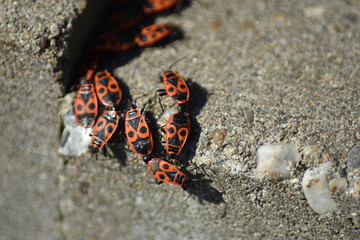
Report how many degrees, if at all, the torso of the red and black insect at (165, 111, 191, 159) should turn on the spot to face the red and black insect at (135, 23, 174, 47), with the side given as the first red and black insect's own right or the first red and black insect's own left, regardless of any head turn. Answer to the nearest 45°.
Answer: approximately 180°

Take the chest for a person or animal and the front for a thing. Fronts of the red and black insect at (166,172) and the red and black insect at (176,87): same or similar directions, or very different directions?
very different directions

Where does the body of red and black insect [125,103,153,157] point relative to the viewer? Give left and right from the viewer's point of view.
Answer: facing away from the viewer

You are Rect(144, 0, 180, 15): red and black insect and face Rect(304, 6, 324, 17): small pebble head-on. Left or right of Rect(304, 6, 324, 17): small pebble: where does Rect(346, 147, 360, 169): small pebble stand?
right

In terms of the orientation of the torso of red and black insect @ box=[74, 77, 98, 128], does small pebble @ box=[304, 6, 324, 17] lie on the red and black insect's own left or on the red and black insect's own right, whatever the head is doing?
on the red and black insect's own right

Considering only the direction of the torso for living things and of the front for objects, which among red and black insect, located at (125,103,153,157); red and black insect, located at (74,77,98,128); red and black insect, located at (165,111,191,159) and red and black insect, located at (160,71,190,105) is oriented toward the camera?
red and black insect, located at (165,111,191,159)

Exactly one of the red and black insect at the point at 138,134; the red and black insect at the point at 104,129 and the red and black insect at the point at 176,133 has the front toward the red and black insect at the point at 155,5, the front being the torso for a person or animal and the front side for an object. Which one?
the red and black insect at the point at 138,134

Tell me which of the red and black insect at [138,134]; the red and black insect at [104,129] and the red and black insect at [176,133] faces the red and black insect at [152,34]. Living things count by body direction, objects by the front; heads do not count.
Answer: the red and black insect at [138,134]

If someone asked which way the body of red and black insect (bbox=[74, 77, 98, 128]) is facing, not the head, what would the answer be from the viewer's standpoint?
away from the camera

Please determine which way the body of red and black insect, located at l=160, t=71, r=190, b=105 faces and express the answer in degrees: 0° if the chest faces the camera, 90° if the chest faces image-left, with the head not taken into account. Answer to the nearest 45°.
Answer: approximately 135°
